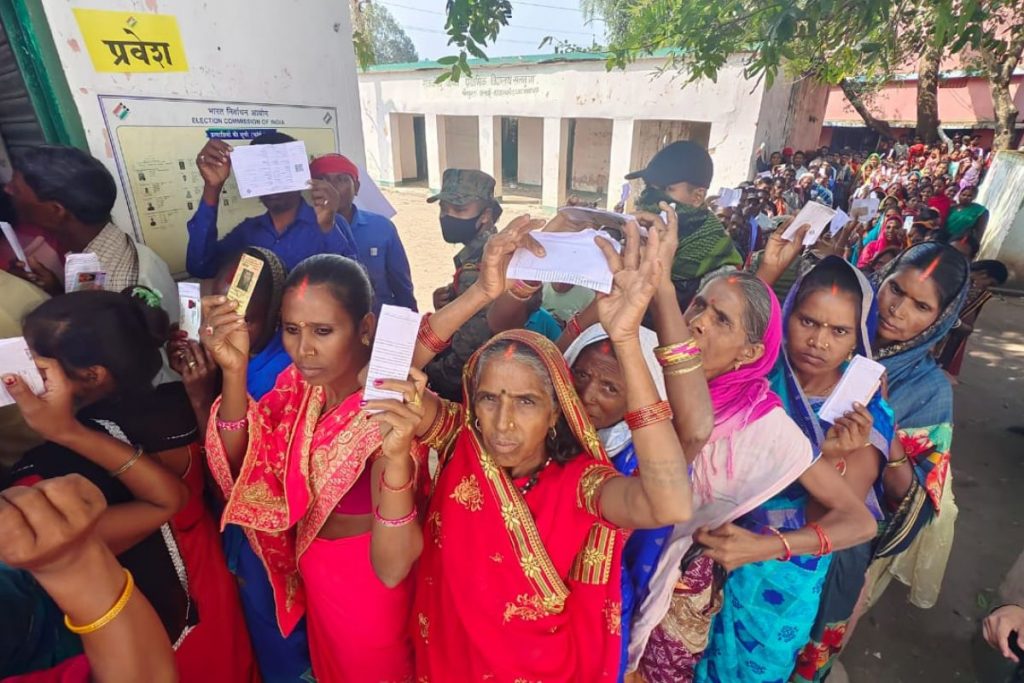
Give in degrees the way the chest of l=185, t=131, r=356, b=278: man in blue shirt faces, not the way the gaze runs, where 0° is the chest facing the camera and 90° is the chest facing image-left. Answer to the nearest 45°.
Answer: approximately 0°

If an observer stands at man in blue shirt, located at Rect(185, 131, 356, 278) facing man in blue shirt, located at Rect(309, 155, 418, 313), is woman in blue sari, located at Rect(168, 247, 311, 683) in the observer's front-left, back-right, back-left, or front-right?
back-right

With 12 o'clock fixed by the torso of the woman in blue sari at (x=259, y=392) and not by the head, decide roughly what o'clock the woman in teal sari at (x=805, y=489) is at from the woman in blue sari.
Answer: The woman in teal sari is roughly at 9 o'clock from the woman in blue sari.

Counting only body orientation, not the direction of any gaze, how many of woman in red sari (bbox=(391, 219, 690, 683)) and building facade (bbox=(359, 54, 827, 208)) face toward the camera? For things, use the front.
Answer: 2

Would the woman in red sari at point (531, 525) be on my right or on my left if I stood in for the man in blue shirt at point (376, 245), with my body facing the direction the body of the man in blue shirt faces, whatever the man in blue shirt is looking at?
on my left

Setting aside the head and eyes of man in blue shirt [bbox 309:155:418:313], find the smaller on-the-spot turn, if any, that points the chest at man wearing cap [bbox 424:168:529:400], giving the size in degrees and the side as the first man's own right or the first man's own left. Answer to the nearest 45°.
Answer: approximately 90° to the first man's own left

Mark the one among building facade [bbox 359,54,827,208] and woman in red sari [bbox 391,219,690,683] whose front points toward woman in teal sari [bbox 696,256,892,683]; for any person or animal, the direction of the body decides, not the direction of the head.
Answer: the building facade

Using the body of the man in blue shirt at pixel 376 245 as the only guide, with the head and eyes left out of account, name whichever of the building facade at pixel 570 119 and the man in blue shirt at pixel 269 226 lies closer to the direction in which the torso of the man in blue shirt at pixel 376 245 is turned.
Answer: the man in blue shirt

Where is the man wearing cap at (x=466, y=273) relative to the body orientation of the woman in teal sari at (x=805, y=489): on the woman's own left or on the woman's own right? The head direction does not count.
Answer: on the woman's own right

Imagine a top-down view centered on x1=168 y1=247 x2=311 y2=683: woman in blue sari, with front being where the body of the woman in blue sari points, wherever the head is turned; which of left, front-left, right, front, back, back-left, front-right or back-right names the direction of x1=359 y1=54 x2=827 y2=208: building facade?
back
